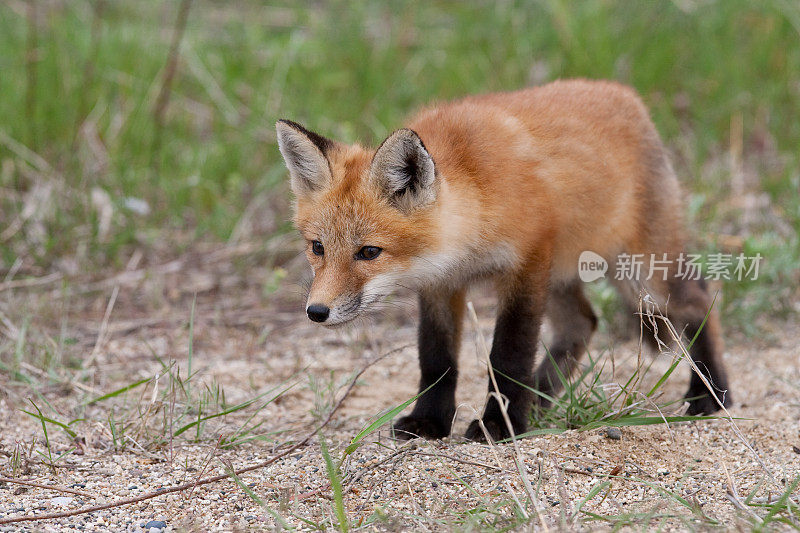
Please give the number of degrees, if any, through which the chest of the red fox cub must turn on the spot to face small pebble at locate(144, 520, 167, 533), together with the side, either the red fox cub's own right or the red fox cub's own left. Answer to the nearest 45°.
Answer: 0° — it already faces it

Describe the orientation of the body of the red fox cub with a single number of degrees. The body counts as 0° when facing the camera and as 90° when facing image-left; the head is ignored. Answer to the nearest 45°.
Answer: approximately 45°
